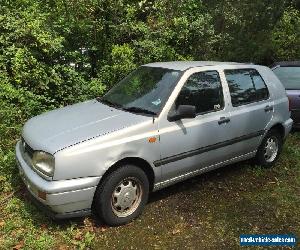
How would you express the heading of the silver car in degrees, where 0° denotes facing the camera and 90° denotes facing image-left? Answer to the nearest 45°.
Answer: approximately 45°
